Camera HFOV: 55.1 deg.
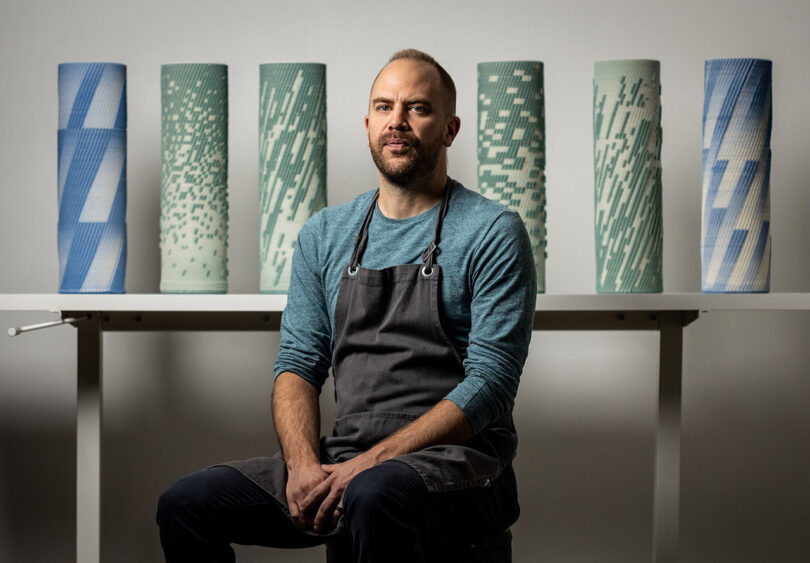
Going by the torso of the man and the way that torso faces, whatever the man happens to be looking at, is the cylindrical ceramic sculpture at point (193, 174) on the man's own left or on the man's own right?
on the man's own right

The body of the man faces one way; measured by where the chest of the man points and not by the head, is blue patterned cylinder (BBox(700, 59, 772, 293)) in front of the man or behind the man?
behind

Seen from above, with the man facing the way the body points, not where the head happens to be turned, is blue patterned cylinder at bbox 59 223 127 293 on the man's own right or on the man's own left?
on the man's own right

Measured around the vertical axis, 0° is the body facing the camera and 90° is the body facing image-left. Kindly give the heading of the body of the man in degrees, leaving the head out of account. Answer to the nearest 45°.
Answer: approximately 45°
